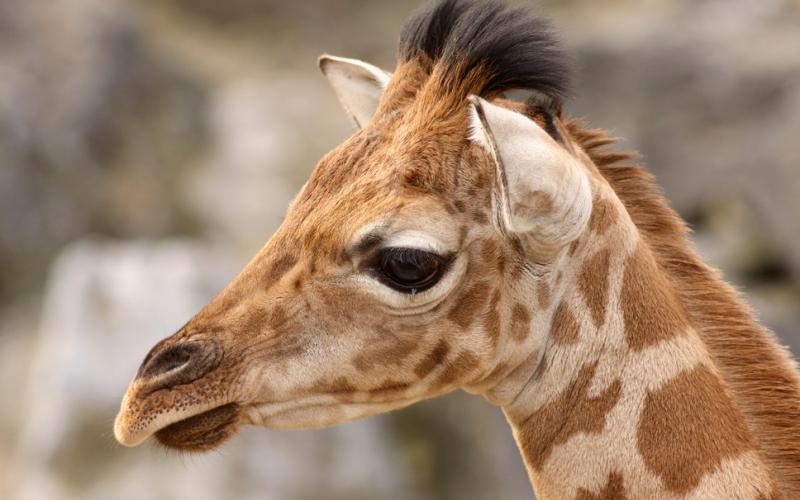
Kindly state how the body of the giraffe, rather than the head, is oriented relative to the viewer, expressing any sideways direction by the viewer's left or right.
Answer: facing to the left of the viewer
